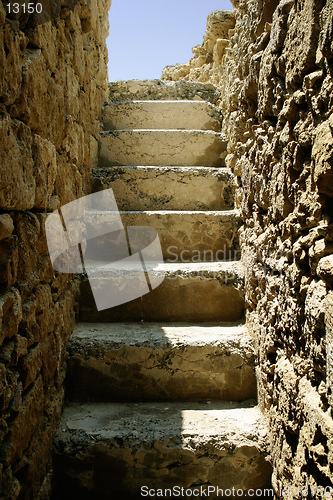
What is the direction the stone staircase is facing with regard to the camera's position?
facing the viewer
